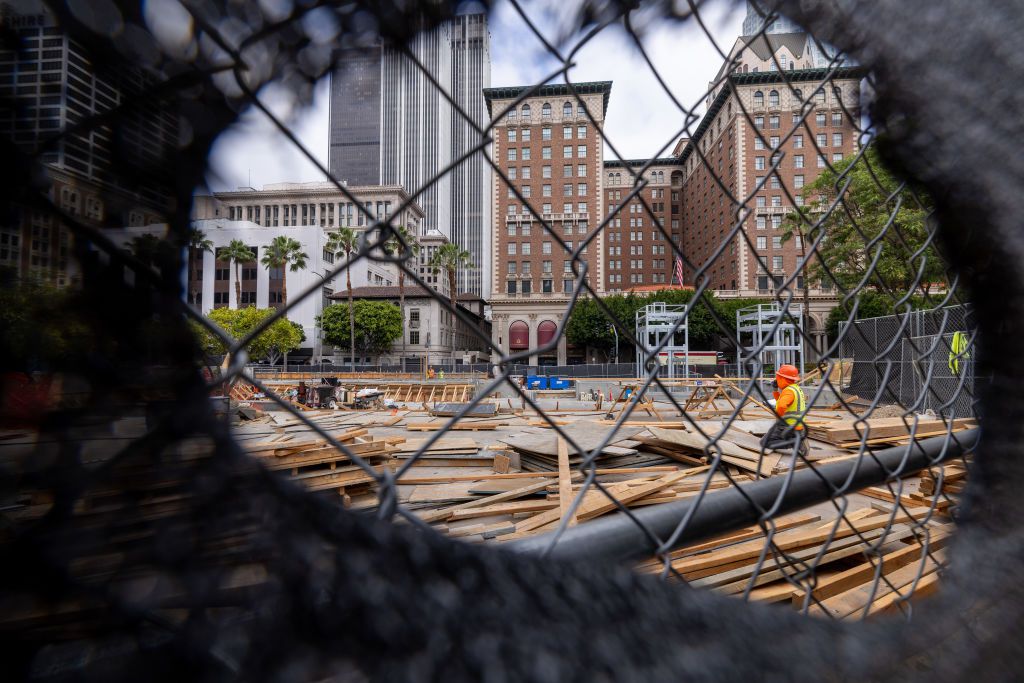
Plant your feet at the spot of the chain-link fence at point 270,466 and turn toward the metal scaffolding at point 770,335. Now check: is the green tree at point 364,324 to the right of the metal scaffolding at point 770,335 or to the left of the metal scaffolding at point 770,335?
left

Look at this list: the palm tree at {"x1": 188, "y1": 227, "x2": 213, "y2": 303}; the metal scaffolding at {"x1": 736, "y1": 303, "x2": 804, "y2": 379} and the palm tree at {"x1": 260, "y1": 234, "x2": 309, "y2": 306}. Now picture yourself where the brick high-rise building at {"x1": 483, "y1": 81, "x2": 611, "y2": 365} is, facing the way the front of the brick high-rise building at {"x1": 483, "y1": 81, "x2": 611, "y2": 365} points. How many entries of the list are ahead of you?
3

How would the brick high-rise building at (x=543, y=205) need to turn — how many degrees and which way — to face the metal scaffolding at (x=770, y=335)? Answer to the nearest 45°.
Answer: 0° — it already faces it

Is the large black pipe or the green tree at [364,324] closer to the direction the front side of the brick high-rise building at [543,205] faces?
the large black pipe

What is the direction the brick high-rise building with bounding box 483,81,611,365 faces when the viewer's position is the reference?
facing the viewer

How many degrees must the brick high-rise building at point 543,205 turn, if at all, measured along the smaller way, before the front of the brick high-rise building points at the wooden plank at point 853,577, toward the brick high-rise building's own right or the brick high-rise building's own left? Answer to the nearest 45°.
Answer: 0° — it already faces it

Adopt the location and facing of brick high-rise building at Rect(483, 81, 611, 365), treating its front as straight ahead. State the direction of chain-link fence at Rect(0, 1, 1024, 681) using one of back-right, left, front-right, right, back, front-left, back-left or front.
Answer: front

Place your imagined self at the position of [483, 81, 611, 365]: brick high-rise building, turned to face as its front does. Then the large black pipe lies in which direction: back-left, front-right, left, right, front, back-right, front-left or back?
front

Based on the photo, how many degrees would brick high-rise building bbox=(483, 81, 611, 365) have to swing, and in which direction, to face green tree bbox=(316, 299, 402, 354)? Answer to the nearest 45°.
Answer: approximately 90° to its right
